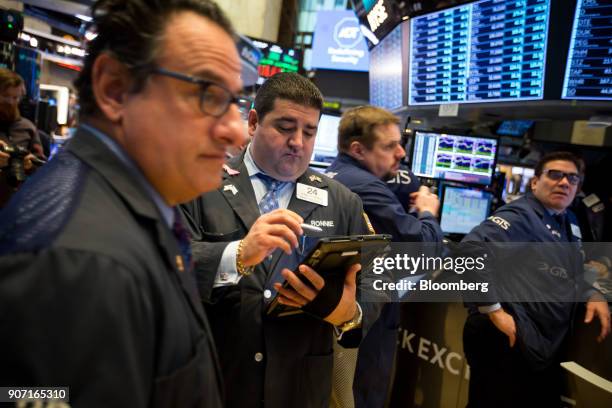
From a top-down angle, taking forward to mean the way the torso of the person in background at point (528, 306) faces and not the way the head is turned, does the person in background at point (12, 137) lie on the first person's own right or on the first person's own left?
on the first person's own right

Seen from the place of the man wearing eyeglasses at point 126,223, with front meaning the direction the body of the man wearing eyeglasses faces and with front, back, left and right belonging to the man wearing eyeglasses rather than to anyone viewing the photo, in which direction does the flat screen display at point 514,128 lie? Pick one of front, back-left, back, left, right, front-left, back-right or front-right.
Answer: front-left

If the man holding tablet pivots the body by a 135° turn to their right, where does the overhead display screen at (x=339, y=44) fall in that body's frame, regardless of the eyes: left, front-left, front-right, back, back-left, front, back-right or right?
front-right

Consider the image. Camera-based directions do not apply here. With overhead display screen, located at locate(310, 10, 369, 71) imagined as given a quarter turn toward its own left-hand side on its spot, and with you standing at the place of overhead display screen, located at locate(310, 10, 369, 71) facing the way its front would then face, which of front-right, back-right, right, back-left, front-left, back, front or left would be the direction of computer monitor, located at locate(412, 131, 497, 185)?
right

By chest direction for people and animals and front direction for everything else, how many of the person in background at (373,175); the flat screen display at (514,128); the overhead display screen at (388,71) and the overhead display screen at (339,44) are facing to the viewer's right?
1

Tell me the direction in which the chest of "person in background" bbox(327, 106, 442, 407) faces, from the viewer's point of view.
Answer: to the viewer's right

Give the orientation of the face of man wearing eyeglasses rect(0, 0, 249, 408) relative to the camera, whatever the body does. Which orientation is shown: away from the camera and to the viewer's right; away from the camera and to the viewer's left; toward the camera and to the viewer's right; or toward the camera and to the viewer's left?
toward the camera and to the viewer's right

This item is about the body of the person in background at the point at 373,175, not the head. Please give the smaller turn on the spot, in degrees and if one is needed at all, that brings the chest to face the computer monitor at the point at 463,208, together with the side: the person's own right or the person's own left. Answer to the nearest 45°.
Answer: approximately 45° to the person's own left

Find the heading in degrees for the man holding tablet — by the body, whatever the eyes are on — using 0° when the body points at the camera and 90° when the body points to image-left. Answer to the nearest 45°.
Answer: approximately 0°

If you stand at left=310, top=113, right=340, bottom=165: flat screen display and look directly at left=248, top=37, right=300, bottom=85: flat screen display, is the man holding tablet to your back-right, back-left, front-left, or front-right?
back-left

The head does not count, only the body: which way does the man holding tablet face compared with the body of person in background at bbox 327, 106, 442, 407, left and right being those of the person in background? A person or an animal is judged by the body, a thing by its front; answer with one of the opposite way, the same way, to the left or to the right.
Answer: to the right

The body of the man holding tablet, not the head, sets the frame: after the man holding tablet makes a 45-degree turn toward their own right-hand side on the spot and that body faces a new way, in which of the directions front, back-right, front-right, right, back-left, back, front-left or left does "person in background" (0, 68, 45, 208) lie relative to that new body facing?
right

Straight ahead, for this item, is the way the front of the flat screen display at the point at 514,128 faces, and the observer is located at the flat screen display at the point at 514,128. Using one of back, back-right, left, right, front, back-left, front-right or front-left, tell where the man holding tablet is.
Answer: front

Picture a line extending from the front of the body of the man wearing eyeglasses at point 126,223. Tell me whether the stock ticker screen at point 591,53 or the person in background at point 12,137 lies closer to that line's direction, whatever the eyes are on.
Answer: the stock ticker screen

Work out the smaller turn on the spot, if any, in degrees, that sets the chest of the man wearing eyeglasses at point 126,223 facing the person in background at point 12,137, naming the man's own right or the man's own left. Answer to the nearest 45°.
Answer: approximately 90° to the man's own left
